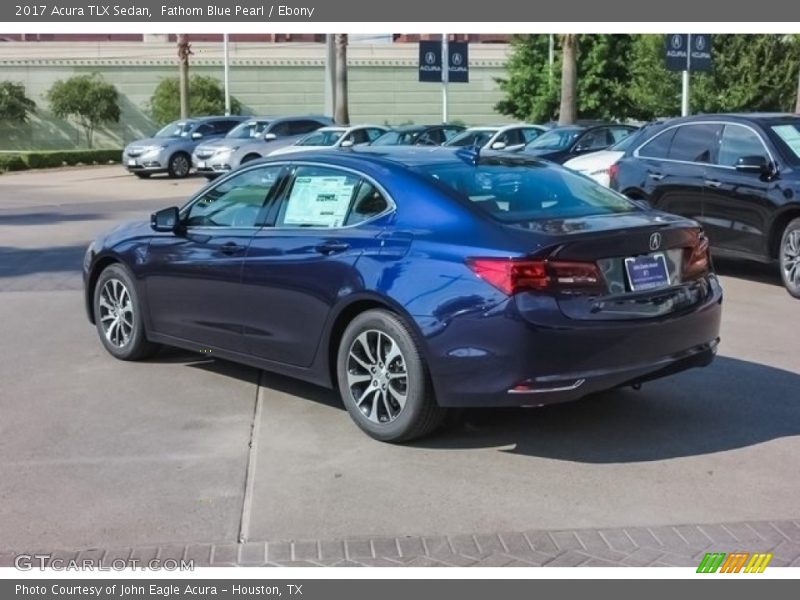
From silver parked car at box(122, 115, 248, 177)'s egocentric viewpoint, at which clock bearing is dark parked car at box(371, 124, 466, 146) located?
The dark parked car is roughly at 9 o'clock from the silver parked car.

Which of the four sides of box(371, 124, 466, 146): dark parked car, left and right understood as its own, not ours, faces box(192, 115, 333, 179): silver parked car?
right

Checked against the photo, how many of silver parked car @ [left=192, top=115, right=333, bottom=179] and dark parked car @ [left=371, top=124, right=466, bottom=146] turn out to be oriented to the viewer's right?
0

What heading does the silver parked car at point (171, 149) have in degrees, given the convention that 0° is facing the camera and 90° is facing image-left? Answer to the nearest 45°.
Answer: approximately 45°

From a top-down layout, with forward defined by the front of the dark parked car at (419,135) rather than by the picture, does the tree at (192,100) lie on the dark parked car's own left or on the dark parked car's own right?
on the dark parked car's own right

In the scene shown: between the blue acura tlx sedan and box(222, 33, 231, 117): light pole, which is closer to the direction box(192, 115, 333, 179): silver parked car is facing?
the blue acura tlx sedan

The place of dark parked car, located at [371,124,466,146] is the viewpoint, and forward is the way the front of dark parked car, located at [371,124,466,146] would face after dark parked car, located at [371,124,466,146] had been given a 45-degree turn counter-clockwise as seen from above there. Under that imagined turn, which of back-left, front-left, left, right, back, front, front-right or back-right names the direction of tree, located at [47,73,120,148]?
back-right

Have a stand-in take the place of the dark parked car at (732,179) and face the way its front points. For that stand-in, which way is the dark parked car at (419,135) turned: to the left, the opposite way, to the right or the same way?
to the right

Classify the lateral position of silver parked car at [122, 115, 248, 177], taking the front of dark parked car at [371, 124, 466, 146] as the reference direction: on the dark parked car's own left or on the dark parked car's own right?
on the dark parked car's own right

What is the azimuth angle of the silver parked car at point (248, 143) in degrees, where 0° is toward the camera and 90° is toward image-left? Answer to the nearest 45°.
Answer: approximately 45°

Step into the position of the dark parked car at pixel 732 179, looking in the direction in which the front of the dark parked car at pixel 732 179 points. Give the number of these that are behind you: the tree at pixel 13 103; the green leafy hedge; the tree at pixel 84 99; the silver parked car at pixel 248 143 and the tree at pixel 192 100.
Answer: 5

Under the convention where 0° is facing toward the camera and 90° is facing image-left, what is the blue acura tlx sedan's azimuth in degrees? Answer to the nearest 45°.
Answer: approximately 135°

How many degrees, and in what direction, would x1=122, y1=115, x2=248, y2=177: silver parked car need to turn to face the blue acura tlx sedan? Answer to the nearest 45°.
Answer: approximately 45° to its left

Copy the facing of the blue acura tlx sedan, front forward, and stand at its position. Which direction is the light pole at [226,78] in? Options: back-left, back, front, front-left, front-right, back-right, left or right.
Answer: front-right

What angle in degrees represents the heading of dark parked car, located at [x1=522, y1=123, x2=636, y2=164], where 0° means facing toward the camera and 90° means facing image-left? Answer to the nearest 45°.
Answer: approximately 45°

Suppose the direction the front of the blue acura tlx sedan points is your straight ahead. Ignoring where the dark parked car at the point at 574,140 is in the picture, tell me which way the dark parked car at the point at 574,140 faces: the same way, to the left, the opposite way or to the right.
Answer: to the left
